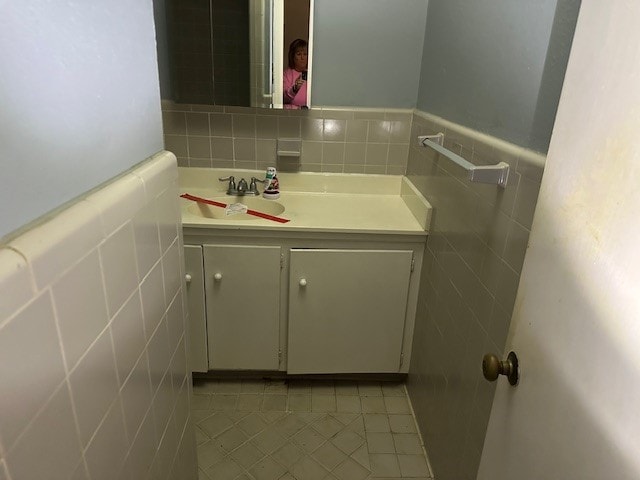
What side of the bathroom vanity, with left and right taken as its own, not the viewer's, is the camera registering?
front

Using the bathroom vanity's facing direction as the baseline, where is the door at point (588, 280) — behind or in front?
in front

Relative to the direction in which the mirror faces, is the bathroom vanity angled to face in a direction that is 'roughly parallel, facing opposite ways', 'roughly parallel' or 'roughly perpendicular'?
roughly parallel

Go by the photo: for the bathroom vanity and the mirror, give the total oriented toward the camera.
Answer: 2

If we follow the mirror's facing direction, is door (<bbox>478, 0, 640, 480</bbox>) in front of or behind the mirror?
in front
